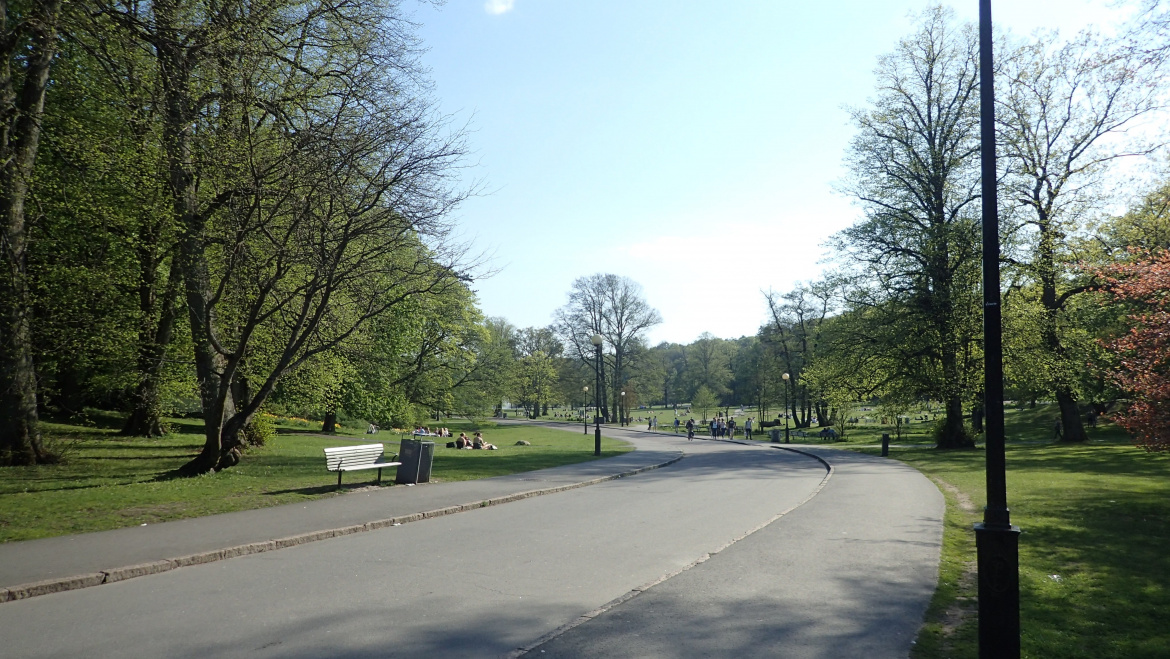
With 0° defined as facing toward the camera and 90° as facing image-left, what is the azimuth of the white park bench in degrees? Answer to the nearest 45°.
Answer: approximately 315°
